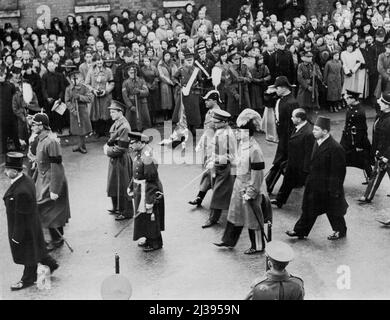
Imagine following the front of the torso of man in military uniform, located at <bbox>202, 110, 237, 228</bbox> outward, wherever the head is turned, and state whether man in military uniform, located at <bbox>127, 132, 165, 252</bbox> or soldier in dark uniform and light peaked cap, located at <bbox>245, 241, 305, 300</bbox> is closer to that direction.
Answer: the man in military uniform

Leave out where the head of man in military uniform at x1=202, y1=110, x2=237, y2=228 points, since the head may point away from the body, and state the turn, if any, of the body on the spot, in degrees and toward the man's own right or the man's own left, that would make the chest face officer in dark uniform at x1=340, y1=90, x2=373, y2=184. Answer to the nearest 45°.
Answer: approximately 135° to the man's own right

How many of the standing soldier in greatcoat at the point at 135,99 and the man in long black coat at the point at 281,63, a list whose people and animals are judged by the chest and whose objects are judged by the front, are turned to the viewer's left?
0

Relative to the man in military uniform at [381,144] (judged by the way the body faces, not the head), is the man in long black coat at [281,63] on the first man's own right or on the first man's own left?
on the first man's own right

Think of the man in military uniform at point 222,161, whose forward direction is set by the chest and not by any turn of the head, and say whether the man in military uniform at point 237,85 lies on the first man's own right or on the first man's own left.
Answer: on the first man's own right

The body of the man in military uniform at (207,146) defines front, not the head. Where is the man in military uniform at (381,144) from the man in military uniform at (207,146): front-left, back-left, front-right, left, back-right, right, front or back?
back

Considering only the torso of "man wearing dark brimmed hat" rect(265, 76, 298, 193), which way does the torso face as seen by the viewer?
to the viewer's left

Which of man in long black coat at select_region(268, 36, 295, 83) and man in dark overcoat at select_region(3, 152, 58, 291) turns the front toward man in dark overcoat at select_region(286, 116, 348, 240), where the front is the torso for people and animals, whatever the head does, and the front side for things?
the man in long black coat

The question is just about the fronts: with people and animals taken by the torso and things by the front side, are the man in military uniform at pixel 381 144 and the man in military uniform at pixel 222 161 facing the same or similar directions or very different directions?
same or similar directions

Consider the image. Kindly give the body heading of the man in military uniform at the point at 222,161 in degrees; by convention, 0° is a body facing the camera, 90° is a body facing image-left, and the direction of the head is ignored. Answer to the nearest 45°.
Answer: approximately 90°

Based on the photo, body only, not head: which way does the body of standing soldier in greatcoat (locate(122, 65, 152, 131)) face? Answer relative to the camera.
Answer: toward the camera

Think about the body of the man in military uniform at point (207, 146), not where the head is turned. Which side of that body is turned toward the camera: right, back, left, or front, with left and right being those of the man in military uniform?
left

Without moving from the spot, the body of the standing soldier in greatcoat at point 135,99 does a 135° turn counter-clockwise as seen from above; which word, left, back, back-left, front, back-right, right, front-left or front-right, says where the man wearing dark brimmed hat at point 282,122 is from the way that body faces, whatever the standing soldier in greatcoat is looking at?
right

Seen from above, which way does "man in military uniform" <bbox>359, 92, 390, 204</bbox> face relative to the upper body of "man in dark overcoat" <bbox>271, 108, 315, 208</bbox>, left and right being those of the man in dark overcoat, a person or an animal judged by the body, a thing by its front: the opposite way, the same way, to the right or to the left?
the same way

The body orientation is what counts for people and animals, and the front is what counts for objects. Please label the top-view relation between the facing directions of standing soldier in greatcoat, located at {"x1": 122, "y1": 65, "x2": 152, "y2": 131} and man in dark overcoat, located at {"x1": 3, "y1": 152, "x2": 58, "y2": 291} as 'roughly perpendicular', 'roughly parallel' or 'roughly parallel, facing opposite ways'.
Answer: roughly perpendicular

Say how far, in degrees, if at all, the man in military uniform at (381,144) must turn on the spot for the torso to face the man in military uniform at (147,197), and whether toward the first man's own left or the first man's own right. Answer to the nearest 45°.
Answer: approximately 45° to the first man's own left

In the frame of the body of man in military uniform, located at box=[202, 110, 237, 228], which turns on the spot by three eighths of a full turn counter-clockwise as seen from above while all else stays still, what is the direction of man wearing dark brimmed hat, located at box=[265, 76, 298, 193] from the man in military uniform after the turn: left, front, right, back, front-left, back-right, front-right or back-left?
left

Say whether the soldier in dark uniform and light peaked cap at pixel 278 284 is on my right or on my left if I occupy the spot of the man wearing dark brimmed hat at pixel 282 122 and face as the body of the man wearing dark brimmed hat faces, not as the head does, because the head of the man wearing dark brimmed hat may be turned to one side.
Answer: on my left

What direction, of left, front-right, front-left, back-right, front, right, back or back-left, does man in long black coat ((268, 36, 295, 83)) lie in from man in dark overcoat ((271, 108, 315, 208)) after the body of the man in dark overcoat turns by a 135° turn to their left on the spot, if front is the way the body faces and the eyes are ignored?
back-left

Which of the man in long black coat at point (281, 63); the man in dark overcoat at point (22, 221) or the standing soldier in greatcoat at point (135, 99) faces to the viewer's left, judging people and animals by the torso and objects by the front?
the man in dark overcoat

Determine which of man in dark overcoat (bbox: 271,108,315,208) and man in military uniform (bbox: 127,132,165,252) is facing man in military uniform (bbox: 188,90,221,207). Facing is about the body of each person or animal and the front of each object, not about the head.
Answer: the man in dark overcoat
